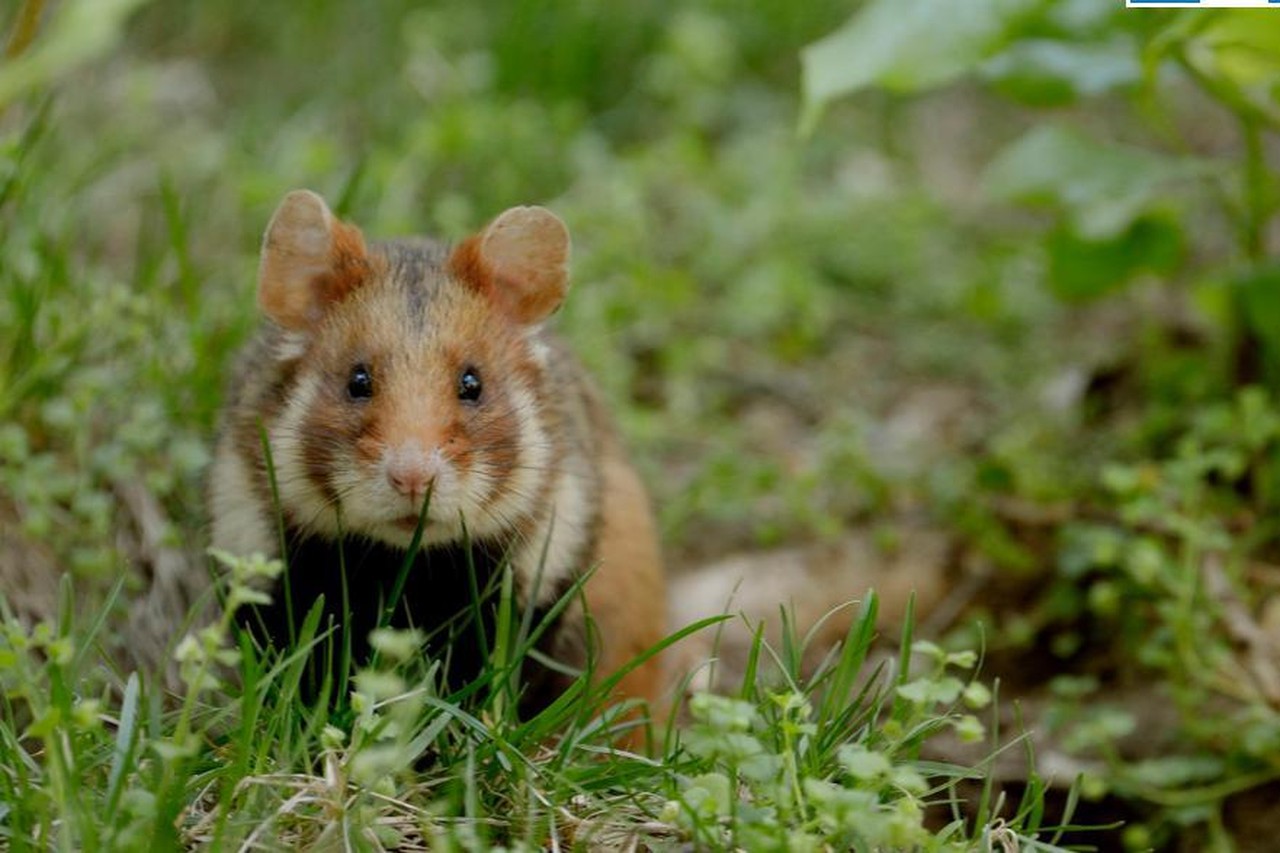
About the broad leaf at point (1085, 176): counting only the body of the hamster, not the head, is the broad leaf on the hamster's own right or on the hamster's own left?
on the hamster's own left

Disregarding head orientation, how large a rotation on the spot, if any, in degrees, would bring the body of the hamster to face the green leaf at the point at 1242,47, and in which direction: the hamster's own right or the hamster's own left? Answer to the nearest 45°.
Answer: approximately 90° to the hamster's own left

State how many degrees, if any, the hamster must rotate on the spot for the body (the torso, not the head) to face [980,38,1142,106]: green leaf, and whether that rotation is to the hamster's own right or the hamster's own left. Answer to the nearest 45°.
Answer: approximately 135° to the hamster's own left

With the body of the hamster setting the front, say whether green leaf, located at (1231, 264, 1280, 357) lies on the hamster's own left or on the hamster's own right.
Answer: on the hamster's own left

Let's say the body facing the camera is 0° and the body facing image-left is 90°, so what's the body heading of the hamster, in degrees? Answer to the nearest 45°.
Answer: approximately 0°

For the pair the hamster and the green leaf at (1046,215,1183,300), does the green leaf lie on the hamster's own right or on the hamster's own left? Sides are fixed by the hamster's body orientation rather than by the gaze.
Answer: on the hamster's own left
